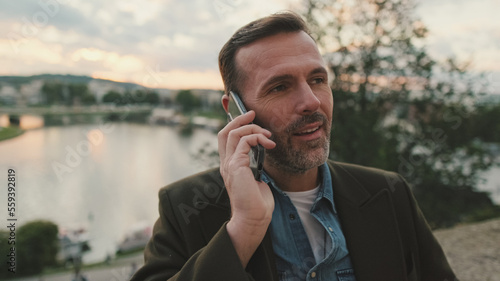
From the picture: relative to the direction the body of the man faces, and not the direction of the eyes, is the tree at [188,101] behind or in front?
behind

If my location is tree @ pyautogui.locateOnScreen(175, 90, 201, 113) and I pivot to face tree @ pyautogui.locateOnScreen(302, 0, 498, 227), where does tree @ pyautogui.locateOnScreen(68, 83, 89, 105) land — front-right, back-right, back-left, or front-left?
back-right

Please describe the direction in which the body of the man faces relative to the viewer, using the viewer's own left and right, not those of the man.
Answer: facing the viewer and to the right of the viewer

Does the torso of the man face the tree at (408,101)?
no

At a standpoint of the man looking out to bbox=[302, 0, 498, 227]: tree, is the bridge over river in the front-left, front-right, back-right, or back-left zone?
front-left

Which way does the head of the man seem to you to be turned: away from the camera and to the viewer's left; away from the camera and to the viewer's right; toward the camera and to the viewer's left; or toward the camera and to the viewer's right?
toward the camera and to the viewer's right

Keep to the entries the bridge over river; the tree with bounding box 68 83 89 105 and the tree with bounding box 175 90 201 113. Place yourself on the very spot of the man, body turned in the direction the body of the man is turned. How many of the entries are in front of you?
0

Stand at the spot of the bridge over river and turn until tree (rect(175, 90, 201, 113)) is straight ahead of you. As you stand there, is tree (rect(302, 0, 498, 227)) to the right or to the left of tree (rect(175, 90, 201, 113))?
right

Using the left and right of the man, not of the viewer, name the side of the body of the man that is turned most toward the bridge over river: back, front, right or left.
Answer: back

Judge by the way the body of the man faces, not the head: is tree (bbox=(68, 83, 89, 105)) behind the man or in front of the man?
behind
